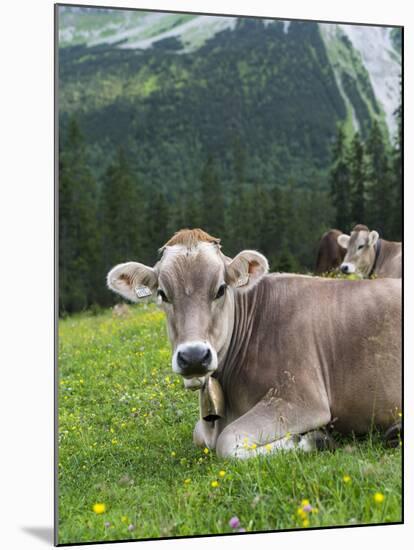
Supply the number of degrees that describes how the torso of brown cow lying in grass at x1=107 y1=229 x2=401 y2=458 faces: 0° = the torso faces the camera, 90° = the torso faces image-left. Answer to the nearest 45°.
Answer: approximately 45°
